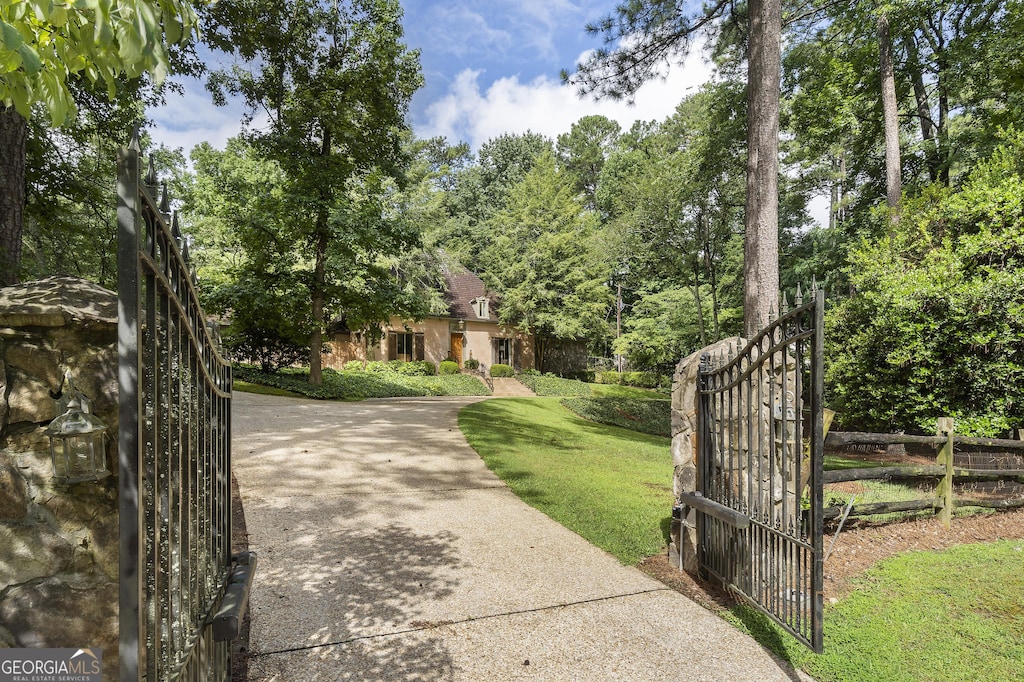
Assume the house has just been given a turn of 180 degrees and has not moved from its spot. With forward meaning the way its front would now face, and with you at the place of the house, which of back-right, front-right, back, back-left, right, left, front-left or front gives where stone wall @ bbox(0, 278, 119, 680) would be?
back

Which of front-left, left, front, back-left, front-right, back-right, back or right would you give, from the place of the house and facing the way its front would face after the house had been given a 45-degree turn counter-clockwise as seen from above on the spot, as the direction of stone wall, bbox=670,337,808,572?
front-right

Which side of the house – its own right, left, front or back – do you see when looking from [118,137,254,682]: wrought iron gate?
front

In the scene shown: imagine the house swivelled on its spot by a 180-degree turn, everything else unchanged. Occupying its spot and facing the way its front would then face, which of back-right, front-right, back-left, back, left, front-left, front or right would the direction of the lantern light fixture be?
back

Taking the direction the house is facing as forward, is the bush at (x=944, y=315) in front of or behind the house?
in front

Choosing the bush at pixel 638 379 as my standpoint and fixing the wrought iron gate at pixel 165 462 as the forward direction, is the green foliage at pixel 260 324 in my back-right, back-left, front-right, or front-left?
front-right

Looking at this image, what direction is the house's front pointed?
toward the camera

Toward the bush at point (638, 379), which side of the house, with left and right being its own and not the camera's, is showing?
left

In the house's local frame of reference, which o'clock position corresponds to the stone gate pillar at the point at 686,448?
The stone gate pillar is roughly at 12 o'clock from the house.

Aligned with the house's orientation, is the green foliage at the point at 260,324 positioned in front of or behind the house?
in front

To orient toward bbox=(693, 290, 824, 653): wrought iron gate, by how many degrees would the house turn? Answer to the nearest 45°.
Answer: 0° — it already faces it
